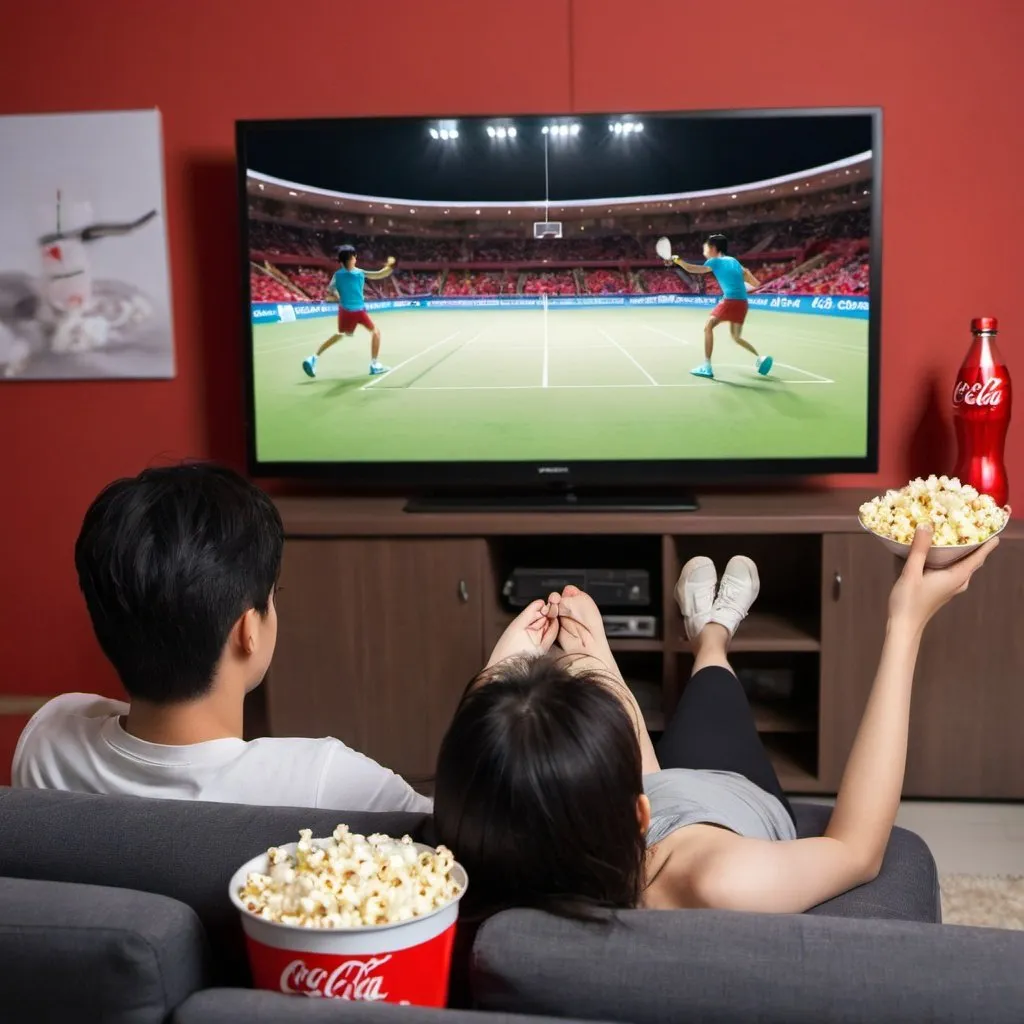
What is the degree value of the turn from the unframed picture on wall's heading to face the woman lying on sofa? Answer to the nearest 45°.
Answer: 0° — it already faces them

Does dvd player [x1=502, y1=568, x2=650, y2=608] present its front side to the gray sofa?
yes

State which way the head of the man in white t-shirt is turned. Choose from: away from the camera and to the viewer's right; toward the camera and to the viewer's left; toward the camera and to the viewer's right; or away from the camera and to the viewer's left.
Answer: away from the camera and to the viewer's right

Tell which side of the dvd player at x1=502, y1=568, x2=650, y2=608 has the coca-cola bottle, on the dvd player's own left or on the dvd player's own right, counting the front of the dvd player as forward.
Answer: on the dvd player's own left

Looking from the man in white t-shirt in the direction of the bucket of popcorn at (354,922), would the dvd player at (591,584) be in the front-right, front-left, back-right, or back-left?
back-left

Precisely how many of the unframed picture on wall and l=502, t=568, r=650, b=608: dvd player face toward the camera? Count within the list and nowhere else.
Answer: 2

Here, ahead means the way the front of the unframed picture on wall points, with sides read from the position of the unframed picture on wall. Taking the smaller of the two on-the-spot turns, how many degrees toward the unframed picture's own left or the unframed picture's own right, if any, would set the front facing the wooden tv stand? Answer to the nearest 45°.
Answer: approximately 45° to the unframed picture's own left

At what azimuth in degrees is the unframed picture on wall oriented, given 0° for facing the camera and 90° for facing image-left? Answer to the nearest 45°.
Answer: approximately 0°

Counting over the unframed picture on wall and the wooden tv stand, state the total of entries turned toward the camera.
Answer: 2

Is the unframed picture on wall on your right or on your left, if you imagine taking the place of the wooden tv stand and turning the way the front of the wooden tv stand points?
on your right
